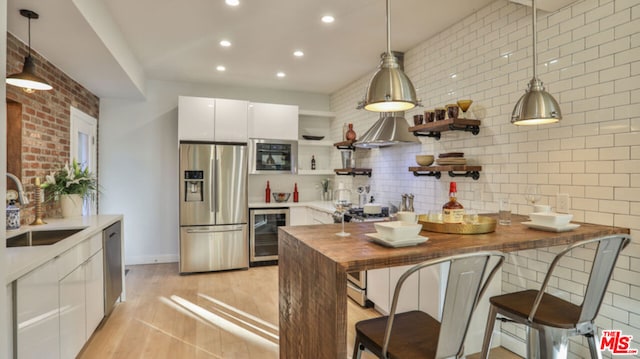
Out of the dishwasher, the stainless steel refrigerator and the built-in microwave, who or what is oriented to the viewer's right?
the dishwasher

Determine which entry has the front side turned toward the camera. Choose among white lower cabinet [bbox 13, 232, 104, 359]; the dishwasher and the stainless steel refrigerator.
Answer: the stainless steel refrigerator

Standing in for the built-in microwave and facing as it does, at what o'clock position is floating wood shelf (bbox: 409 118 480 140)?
The floating wood shelf is roughly at 11 o'clock from the built-in microwave.

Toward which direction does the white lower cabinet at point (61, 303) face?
to the viewer's right

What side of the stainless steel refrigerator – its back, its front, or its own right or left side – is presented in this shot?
front

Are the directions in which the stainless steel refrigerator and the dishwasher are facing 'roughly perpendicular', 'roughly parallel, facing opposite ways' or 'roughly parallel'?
roughly perpendicular

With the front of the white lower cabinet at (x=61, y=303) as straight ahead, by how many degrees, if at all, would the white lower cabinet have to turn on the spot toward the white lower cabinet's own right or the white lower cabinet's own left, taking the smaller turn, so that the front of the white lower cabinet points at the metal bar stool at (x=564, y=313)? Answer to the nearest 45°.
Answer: approximately 45° to the white lower cabinet's own right

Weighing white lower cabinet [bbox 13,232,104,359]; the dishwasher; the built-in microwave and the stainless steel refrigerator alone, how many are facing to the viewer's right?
2

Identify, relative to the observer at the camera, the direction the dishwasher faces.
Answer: facing to the right of the viewer

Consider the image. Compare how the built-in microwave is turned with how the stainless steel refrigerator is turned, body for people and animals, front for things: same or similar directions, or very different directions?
same or similar directions

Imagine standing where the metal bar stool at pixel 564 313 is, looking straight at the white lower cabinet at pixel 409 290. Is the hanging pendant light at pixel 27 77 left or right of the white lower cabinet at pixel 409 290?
left

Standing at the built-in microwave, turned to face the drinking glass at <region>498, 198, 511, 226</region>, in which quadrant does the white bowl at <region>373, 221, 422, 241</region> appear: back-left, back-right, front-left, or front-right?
front-right

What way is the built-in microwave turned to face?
toward the camera

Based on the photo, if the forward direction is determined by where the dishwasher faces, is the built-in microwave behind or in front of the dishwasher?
in front

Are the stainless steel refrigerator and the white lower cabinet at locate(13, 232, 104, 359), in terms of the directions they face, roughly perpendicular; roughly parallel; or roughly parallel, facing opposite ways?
roughly perpendicular

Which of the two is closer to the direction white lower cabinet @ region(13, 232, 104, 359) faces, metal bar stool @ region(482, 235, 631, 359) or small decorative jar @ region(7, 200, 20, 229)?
the metal bar stool

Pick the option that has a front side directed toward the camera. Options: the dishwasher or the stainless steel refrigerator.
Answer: the stainless steel refrigerator

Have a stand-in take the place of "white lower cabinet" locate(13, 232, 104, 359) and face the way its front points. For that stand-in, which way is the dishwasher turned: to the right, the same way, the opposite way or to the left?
the same way
